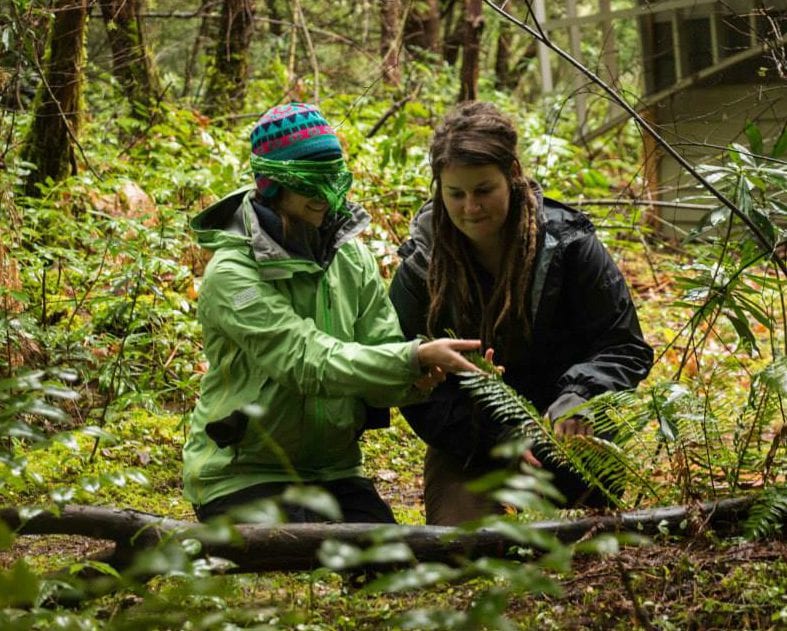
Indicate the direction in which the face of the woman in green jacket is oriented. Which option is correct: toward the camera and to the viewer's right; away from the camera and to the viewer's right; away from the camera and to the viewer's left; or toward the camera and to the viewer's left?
toward the camera and to the viewer's right

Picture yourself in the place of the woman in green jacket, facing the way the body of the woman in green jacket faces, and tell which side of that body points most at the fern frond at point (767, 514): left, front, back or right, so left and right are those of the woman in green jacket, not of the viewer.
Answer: front

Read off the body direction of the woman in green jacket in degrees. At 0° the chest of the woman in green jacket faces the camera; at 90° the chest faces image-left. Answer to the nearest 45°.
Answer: approximately 315°
